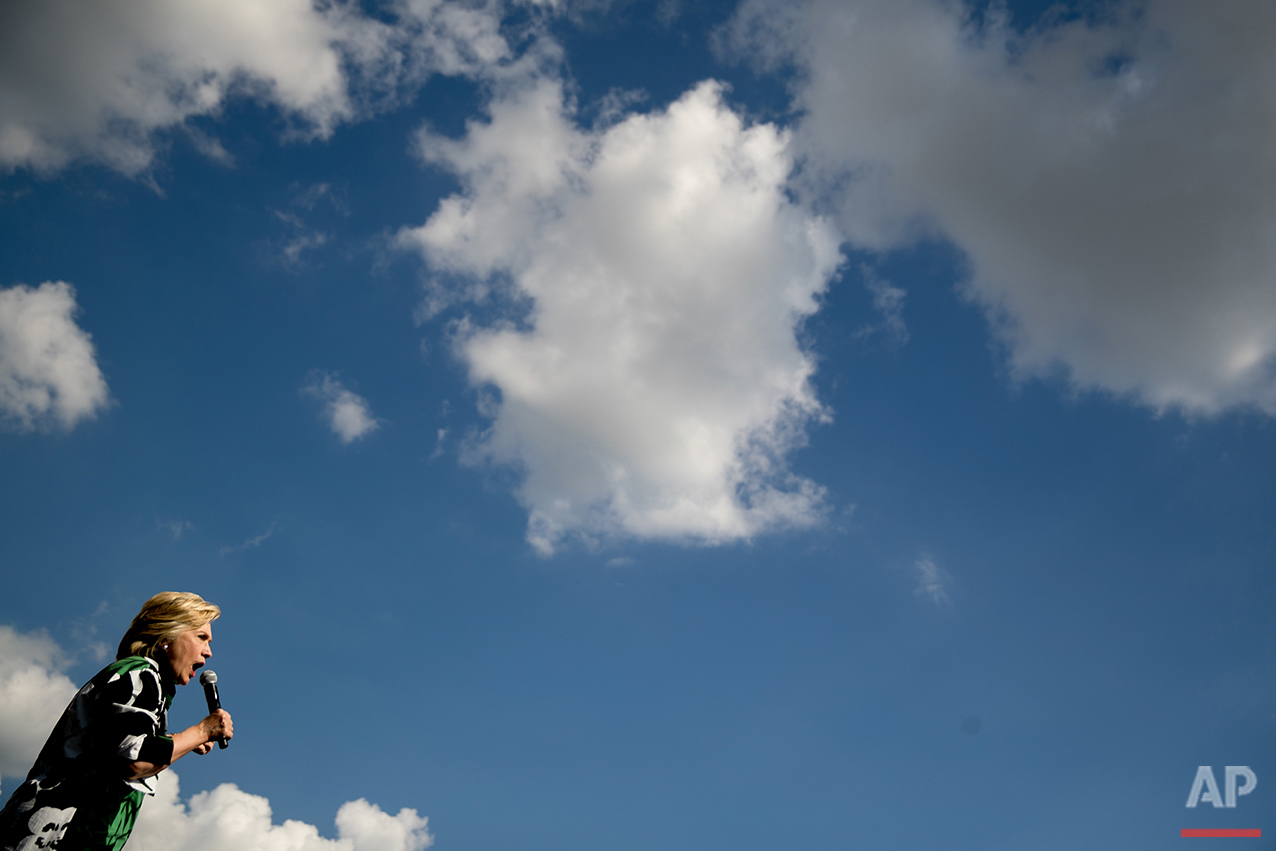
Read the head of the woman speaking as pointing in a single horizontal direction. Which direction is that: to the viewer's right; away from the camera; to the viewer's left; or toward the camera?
to the viewer's right

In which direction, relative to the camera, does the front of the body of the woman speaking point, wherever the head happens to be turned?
to the viewer's right
